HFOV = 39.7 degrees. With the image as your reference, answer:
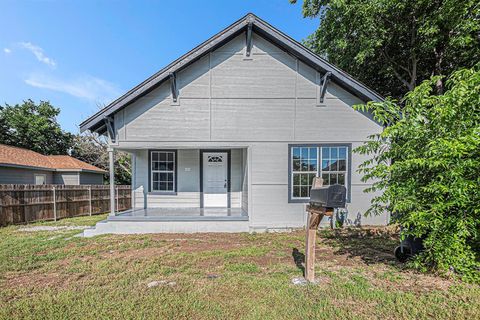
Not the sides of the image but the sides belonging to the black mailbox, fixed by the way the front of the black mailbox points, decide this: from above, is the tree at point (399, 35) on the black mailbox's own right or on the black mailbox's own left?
on the black mailbox's own left

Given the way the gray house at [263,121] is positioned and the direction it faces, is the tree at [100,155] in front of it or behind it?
behind

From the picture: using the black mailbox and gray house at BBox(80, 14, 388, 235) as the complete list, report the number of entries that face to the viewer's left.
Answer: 0

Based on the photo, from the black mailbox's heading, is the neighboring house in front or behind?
behind

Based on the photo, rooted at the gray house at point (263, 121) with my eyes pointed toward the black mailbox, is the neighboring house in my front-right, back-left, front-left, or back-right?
back-right

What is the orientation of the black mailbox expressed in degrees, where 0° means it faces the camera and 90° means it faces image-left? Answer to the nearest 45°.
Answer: approximately 315°

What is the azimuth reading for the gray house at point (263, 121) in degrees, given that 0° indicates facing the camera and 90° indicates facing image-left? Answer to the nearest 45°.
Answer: approximately 0°

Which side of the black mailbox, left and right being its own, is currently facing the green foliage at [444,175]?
left

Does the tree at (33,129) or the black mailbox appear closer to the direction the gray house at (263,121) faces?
the black mailbox
